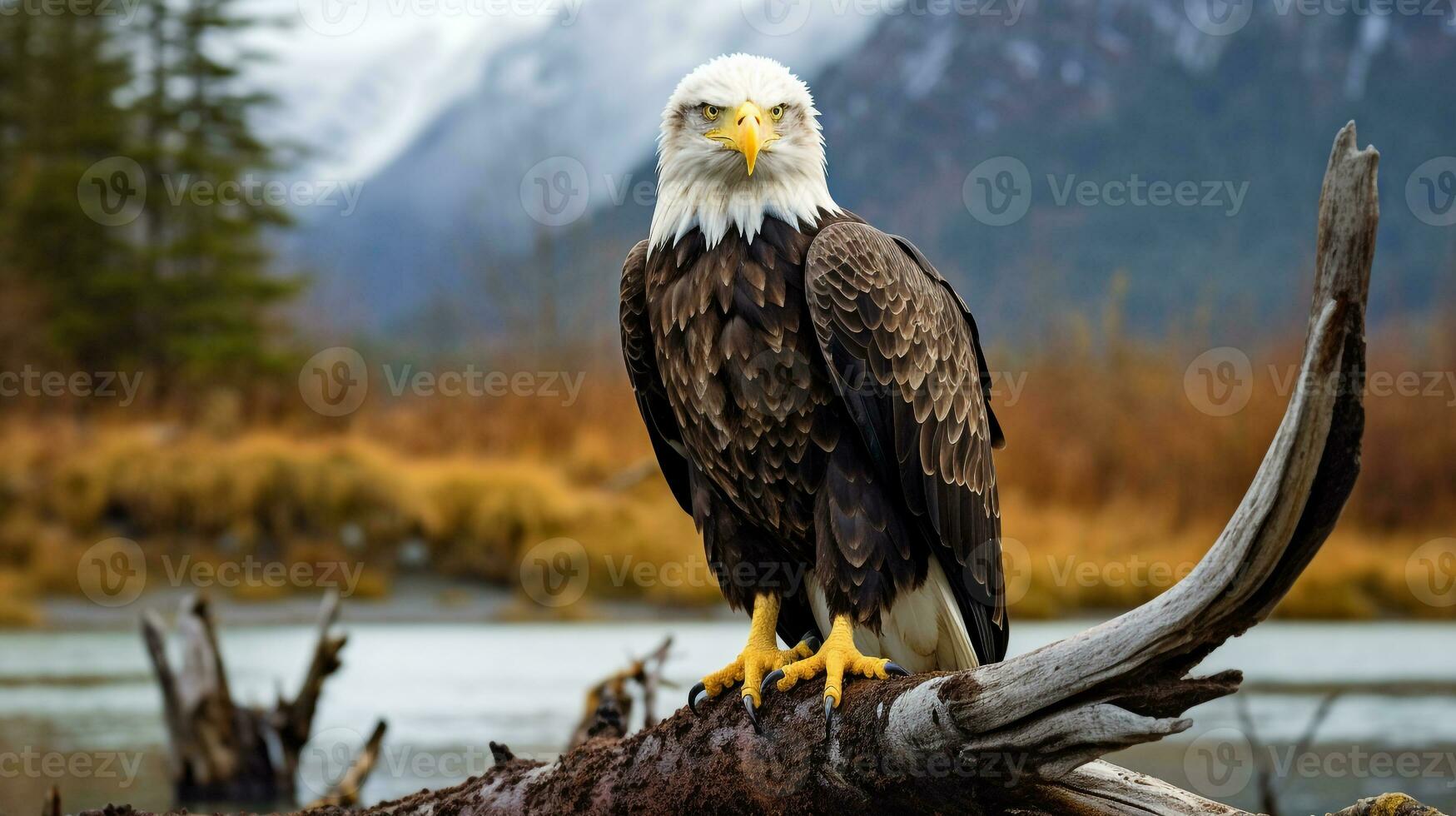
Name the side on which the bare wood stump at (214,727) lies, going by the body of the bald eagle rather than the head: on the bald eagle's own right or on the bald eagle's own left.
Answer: on the bald eagle's own right

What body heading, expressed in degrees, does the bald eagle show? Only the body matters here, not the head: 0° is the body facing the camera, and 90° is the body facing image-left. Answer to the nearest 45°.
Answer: approximately 45°
